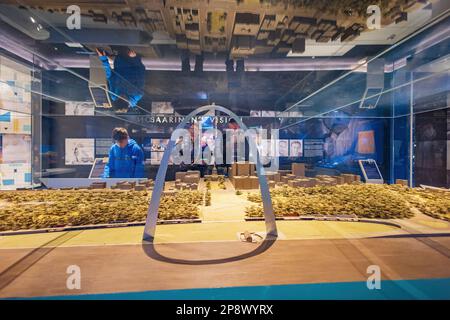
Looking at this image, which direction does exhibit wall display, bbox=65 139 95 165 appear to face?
toward the camera

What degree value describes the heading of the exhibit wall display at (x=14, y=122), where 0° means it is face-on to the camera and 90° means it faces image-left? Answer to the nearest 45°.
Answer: approximately 315°

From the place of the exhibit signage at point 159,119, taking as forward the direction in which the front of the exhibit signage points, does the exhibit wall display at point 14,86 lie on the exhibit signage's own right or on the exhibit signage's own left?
on the exhibit signage's own right

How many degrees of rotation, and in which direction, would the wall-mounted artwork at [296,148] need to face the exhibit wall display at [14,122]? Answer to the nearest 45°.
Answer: approximately 45° to its right

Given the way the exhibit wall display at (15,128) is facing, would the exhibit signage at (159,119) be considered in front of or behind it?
in front

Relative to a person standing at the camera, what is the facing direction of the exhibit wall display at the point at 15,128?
facing the viewer and to the right of the viewer

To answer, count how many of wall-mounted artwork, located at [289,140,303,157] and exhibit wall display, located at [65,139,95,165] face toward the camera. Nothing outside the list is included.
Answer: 2

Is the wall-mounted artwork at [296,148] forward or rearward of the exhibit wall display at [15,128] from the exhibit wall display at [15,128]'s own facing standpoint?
forward

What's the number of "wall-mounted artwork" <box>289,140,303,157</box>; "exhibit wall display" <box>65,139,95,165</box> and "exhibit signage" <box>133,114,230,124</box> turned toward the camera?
3

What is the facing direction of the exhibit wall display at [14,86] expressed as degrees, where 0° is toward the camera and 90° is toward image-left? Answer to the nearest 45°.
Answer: approximately 315°

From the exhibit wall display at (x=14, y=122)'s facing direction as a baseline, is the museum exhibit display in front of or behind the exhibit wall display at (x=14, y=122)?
in front
